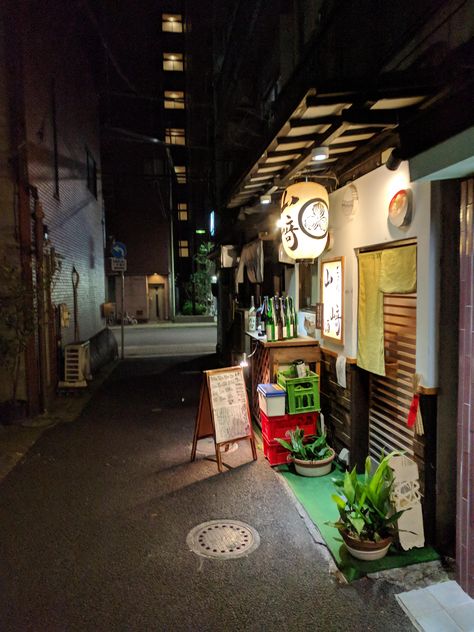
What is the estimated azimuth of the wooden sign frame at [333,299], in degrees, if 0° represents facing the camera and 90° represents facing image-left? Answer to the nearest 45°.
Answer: approximately 45°

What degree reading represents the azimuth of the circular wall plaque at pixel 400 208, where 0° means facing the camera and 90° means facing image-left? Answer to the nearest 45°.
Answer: approximately 45°

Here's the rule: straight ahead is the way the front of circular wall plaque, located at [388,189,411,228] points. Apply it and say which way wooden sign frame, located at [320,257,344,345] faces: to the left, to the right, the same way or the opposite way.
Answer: the same way

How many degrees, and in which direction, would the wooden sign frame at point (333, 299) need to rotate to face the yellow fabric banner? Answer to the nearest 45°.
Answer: approximately 45° to its left

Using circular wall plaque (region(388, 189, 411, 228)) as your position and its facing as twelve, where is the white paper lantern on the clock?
The white paper lantern is roughly at 3 o'clock from the circular wall plaque.

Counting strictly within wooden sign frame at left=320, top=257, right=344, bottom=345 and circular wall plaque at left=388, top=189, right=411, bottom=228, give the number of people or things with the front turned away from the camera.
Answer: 0
